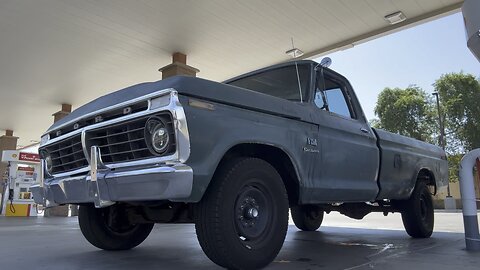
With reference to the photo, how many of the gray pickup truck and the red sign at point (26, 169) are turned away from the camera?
0

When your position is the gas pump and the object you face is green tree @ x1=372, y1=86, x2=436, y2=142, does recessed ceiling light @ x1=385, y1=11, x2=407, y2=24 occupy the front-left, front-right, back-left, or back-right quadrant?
front-right

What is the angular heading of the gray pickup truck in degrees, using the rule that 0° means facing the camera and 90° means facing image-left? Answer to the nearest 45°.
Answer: approximately 45°

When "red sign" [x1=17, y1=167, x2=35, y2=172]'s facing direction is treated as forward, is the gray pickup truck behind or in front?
in front

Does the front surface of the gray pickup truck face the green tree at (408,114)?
no

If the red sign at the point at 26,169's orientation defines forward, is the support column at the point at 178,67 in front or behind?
in front

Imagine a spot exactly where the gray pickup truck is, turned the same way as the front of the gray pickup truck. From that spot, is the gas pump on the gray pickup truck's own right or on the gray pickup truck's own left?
on the gray pickup truck's own right

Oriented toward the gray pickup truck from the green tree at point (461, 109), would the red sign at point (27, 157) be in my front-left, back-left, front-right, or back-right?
front-right

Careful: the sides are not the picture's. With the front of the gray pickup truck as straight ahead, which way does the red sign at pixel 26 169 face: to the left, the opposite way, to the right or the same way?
to the left

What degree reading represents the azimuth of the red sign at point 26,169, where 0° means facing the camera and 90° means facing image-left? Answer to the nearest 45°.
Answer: approximately 0°

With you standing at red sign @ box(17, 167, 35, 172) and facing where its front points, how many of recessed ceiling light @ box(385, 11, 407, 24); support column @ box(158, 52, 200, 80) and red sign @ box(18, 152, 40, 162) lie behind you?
0

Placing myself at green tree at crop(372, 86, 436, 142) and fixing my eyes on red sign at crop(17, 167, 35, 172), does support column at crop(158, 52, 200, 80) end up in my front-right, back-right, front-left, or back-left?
front-left

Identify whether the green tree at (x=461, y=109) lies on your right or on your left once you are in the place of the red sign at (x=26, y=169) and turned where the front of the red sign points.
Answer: on your left

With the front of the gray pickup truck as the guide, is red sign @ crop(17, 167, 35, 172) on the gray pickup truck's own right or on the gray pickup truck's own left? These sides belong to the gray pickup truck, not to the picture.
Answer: on the gray pickup truck's own right

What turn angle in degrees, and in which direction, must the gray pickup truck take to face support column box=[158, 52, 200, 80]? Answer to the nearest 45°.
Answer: approximately 135° to its right
